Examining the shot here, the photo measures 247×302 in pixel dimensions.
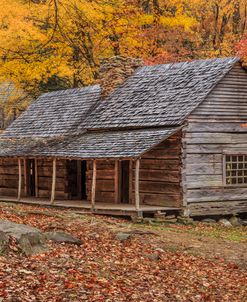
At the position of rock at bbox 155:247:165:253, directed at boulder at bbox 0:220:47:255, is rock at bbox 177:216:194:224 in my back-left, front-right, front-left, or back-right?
back-right

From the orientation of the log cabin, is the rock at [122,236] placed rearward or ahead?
ahead

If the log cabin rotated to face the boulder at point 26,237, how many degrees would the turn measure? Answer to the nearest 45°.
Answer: approximately 45° to its left

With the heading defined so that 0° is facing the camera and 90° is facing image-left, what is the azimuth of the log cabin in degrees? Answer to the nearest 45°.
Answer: approximately 45°

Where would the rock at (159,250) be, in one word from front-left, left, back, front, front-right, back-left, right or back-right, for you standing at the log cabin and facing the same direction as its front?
front-left
